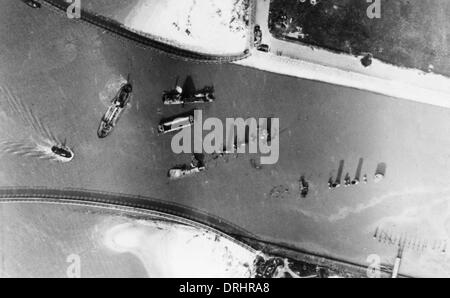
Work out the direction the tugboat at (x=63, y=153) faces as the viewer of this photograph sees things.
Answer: facing the viewer and to the right of the viewer

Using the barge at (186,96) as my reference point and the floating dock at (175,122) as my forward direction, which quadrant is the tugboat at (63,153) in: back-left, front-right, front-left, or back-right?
front-right

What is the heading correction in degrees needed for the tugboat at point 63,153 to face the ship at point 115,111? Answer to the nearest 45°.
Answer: approximately 45° to its left

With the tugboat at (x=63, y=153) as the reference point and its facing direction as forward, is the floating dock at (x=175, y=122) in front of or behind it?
in front

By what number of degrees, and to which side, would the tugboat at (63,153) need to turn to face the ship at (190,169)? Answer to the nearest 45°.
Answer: approximately 45° to its left

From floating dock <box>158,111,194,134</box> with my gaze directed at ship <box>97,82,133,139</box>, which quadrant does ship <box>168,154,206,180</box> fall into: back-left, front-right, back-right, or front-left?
back-left

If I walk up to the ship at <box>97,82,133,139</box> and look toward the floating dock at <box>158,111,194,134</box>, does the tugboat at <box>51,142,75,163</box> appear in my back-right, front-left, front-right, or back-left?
back-right

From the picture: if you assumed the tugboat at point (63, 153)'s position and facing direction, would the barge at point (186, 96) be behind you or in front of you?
in front
